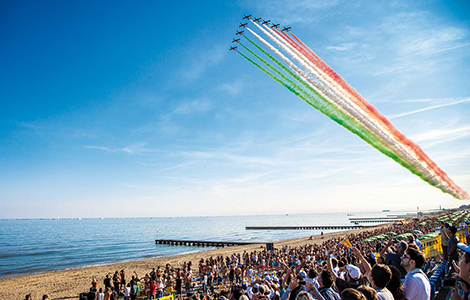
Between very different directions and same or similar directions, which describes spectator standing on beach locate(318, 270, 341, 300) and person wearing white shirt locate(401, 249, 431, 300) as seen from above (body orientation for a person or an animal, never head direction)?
same or similar directions

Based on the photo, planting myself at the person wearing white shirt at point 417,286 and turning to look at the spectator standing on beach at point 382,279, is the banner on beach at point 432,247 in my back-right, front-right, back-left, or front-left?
back-right

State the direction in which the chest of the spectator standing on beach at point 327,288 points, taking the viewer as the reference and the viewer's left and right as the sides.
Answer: facing away from the viewer and to the left of the viewer

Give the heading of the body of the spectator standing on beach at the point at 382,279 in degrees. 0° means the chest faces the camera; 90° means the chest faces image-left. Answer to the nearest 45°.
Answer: approximately 135°

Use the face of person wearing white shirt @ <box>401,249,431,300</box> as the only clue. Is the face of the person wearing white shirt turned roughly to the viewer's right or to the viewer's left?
to the viewer's left

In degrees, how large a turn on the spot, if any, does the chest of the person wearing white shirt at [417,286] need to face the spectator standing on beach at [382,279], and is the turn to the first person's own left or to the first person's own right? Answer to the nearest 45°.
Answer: approximately 90° to the first person's own left

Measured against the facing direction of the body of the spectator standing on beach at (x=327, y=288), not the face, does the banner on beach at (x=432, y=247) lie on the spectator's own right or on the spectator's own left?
on the spectator's own right

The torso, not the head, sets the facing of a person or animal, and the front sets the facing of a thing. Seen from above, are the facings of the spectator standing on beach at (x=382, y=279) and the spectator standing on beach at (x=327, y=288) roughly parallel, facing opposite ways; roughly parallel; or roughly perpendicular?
roughly parallel

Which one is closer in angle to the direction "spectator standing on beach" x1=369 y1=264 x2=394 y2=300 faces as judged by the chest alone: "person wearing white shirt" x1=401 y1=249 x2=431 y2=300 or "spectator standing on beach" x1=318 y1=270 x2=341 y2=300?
the spectator standing on beach

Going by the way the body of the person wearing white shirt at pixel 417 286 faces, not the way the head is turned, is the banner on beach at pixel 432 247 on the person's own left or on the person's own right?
on the person's own right

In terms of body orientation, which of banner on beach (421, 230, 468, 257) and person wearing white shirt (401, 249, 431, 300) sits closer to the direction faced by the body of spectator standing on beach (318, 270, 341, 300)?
the banner on beach

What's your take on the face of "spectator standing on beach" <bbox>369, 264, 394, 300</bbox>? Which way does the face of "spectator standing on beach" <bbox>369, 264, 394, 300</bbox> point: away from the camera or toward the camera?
away from the camera

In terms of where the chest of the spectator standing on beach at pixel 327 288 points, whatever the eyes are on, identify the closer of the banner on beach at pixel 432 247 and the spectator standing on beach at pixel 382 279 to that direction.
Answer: the banner on beach

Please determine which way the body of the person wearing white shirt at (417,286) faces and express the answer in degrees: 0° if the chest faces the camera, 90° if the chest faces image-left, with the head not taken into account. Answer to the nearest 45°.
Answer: approximately 135°

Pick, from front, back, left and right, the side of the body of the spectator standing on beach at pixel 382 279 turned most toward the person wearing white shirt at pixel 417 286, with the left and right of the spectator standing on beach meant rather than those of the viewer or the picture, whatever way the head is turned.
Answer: right
